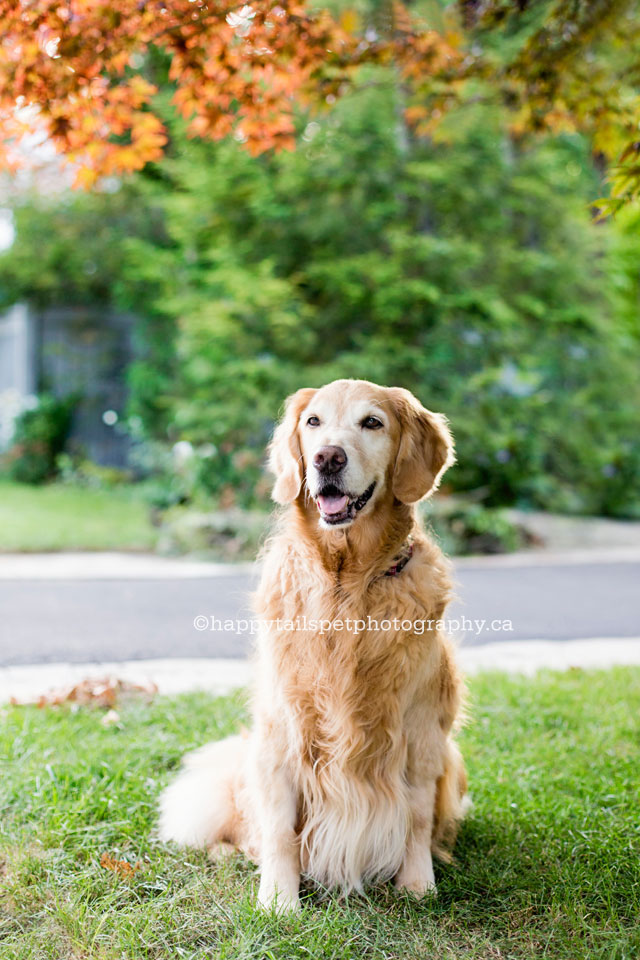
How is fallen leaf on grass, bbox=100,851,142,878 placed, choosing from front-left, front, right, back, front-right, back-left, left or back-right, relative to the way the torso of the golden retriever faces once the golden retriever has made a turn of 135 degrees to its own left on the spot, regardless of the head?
back-left

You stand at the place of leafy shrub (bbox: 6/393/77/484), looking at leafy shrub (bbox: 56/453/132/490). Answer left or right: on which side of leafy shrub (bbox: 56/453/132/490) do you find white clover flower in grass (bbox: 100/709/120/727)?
right

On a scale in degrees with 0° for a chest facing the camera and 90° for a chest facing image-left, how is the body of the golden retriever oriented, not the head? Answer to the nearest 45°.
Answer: approximately 0°

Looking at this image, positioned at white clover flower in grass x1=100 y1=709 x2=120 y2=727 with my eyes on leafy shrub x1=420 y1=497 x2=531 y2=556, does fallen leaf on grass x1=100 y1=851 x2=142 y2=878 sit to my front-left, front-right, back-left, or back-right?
back-right

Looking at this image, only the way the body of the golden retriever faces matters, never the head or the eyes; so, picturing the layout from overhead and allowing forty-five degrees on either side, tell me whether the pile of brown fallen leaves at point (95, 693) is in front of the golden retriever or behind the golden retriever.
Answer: behind

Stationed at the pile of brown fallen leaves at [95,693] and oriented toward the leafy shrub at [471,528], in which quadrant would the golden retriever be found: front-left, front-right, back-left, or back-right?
back-right

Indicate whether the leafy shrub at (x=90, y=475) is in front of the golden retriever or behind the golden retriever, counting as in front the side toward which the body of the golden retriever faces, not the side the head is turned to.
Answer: behind

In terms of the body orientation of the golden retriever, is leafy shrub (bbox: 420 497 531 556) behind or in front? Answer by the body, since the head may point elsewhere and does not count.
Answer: behind

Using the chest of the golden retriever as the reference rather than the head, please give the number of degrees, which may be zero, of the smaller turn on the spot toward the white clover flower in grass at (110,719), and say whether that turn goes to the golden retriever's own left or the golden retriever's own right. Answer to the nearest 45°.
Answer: approximately 135° to the golden retriever's own right

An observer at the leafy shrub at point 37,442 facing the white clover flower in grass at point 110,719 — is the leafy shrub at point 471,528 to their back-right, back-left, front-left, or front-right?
front-left

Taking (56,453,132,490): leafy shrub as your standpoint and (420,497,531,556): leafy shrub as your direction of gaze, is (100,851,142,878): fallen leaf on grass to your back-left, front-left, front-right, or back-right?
front-right
